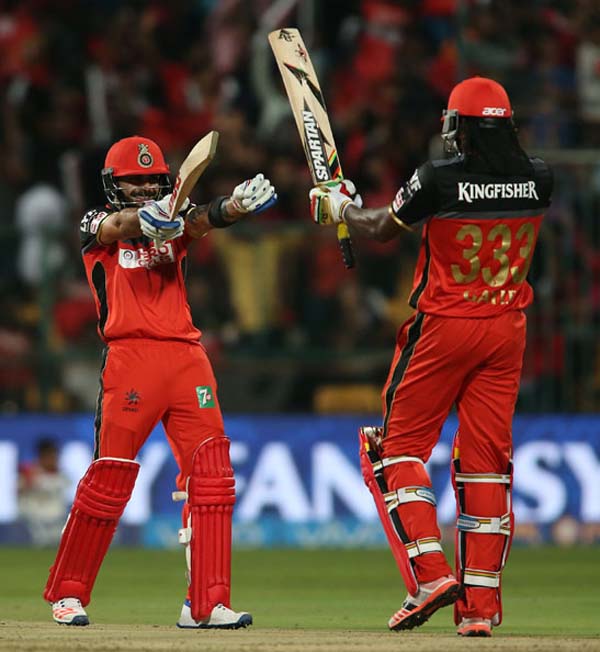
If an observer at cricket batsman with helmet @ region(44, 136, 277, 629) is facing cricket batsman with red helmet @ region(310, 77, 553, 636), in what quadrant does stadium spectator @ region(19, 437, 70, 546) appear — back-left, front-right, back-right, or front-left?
back-left

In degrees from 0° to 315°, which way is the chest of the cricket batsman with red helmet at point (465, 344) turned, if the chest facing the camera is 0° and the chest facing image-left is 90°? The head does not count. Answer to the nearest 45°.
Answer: approximately 135°

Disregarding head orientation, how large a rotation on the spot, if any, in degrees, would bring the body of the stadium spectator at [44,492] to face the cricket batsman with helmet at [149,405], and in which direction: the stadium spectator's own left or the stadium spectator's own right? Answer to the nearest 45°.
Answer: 0° — they already face them

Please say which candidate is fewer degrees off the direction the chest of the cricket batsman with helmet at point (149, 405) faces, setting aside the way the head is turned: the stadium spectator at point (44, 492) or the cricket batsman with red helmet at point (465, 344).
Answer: the cricket batsman with red helmet

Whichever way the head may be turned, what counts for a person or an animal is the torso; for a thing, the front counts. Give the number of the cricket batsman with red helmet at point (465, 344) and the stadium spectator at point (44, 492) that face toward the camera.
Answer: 1

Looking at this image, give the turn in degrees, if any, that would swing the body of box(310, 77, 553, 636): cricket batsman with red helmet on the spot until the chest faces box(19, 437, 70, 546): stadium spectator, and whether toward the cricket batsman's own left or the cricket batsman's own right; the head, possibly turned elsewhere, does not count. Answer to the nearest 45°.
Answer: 0° — they already face them

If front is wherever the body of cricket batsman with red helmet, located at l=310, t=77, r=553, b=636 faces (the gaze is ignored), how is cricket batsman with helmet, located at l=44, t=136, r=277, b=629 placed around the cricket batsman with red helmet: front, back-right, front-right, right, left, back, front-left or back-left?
front-left

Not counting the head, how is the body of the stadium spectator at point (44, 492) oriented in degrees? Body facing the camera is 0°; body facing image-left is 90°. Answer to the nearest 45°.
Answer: approximately 0°

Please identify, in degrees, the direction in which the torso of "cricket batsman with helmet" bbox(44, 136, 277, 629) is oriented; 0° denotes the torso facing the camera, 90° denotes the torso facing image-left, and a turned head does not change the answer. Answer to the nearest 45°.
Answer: approximately 315°

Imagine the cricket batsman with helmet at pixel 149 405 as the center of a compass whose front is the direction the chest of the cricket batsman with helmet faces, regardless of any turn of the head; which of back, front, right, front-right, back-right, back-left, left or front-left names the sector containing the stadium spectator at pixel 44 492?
back-left

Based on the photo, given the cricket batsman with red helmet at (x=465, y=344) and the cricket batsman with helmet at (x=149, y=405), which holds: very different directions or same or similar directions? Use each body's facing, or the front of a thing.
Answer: very different directions

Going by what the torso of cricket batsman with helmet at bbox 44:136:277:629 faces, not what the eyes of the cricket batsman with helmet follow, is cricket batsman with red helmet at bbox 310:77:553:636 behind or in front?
in front
